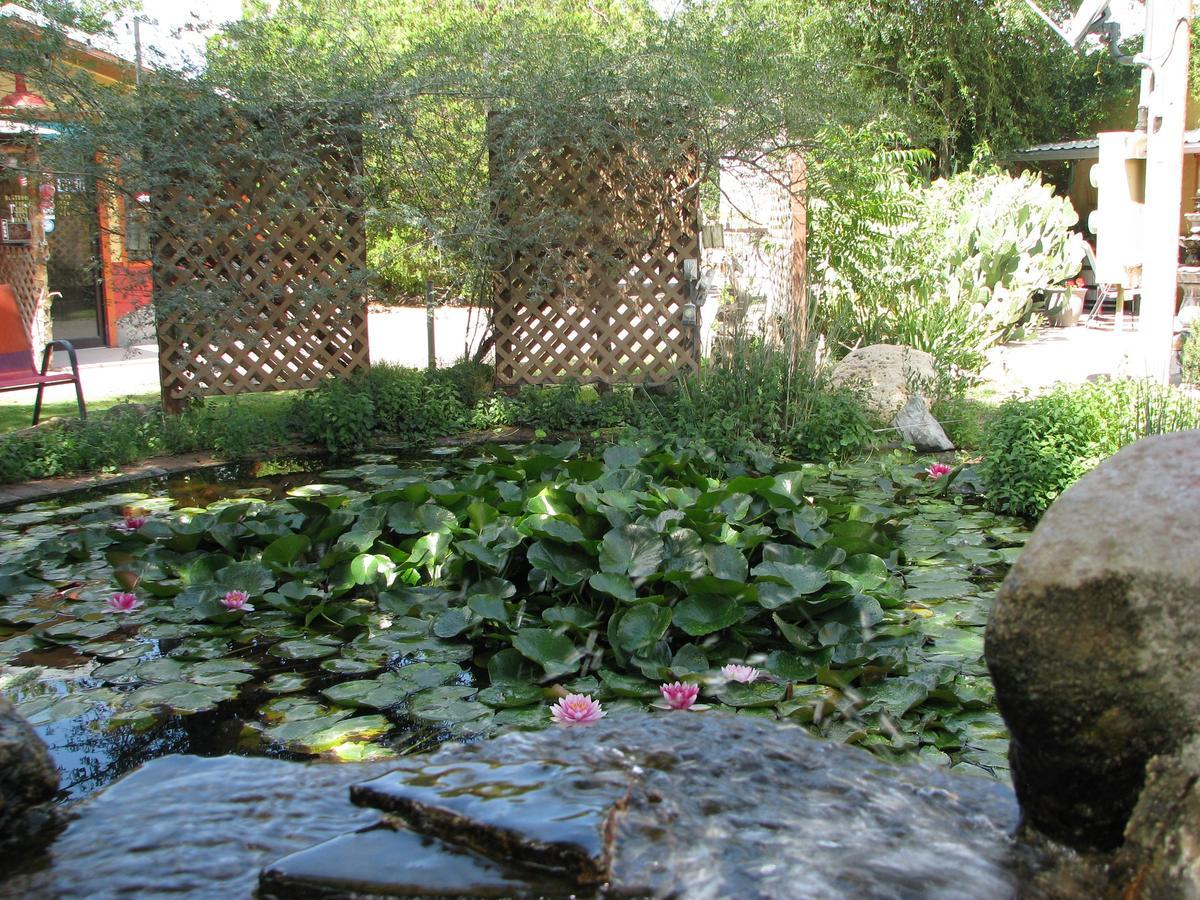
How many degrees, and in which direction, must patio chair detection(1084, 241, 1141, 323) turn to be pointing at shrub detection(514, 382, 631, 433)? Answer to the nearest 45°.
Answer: approximately 90° to its right

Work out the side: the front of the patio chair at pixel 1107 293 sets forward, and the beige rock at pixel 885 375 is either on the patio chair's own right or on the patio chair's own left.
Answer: on the patio chair's own right

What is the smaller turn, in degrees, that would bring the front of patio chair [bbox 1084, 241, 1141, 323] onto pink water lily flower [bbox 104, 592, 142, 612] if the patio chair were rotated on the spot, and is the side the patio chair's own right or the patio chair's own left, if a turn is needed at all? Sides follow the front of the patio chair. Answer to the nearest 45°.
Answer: approximately 90° to the patio chair's own right

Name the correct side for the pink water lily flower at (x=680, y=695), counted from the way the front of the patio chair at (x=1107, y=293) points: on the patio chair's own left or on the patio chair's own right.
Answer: on the patio chair's own right

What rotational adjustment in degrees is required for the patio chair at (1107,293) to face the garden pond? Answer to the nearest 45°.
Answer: approximately 90° to its right

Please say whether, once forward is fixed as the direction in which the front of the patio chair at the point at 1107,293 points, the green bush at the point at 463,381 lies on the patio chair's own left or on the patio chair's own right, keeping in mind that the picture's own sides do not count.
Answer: on the patio chair's own right

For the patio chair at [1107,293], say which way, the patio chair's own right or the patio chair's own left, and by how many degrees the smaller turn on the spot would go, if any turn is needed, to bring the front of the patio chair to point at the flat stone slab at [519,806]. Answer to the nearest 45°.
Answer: approximately 90° to the patio chair's own right

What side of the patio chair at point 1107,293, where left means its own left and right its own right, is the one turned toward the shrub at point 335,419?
right

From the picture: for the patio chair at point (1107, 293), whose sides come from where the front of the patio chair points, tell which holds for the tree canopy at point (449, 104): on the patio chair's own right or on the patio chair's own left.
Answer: on the patio chair's own right

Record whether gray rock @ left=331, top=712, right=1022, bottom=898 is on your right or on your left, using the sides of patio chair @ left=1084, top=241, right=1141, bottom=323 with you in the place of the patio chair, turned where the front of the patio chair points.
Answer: on your right

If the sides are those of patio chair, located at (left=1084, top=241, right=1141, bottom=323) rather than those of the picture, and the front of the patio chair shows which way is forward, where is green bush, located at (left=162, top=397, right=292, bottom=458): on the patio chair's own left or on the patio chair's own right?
on the patio chair's own right

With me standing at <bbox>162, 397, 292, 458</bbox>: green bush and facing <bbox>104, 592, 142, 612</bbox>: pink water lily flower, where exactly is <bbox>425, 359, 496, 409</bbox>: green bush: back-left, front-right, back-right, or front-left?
back-left
